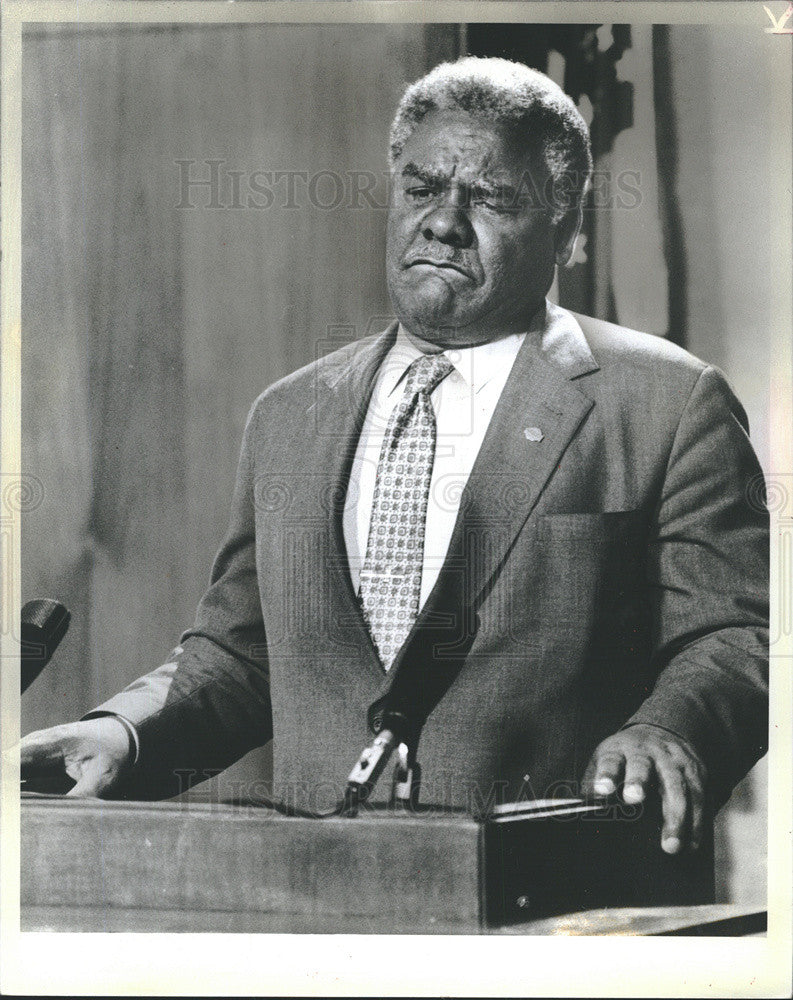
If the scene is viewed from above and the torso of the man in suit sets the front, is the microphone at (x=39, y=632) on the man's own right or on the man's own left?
on the man's own right

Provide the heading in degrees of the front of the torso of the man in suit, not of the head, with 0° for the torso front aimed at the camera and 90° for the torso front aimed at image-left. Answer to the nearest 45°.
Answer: approximately 45°
